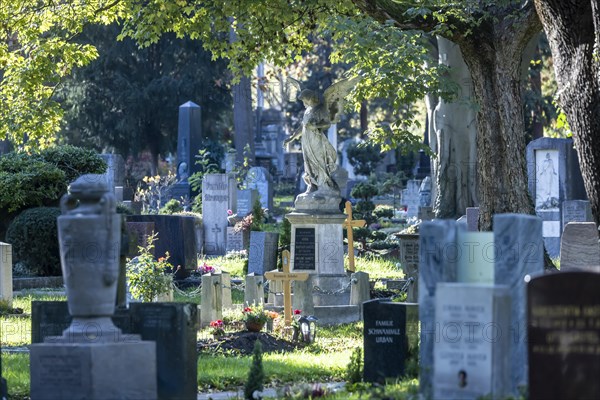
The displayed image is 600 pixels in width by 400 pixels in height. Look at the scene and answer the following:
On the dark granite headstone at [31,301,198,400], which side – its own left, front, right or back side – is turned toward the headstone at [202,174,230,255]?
back

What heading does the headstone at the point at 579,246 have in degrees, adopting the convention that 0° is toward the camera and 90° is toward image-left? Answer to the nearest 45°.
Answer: approximately 0°

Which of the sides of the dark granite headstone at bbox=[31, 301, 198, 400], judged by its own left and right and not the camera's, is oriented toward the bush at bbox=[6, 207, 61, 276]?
back

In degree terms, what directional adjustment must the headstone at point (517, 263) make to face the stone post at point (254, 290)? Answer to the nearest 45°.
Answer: approximately 135° to its right

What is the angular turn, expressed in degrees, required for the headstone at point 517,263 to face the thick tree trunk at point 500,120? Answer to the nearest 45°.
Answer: approximately 180°

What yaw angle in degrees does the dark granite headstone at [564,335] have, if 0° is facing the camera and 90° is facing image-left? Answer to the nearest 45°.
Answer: approximately 0°

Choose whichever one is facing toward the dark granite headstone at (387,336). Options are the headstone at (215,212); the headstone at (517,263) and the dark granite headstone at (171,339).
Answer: the headstone at (215,212)

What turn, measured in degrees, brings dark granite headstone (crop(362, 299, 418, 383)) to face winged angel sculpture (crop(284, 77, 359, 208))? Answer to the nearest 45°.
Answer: approximately 180°
